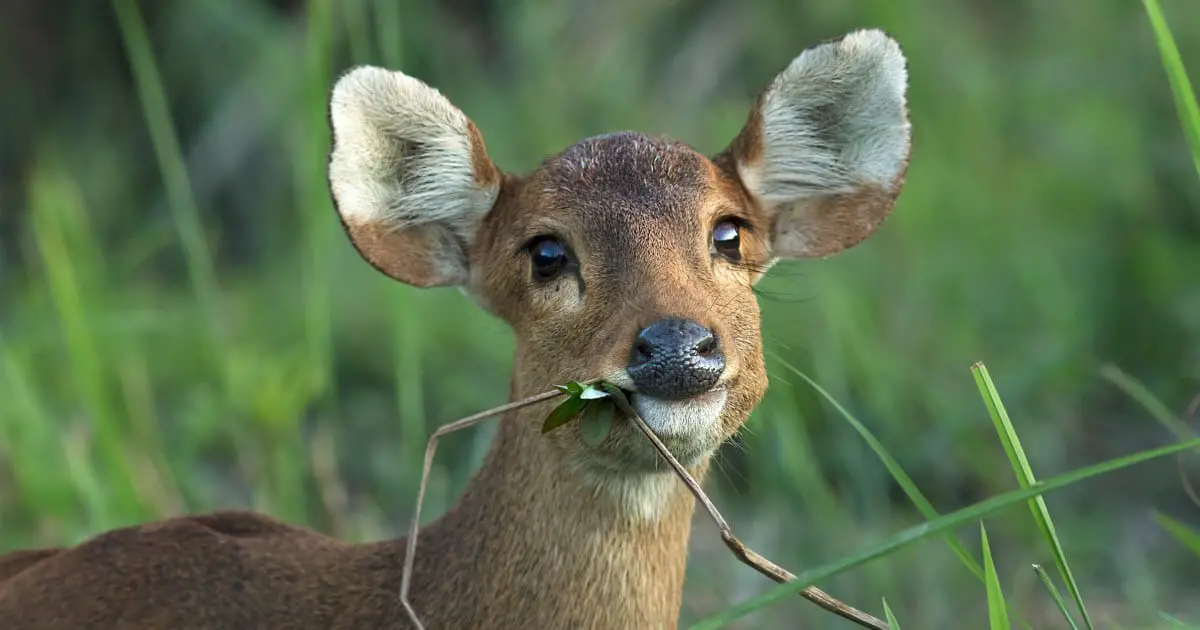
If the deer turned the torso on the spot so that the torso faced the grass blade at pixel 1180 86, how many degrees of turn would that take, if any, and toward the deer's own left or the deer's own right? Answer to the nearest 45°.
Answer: approximately 45° to the deer's own left

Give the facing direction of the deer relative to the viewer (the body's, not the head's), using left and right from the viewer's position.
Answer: facing the viewer and to the right of the viewer
